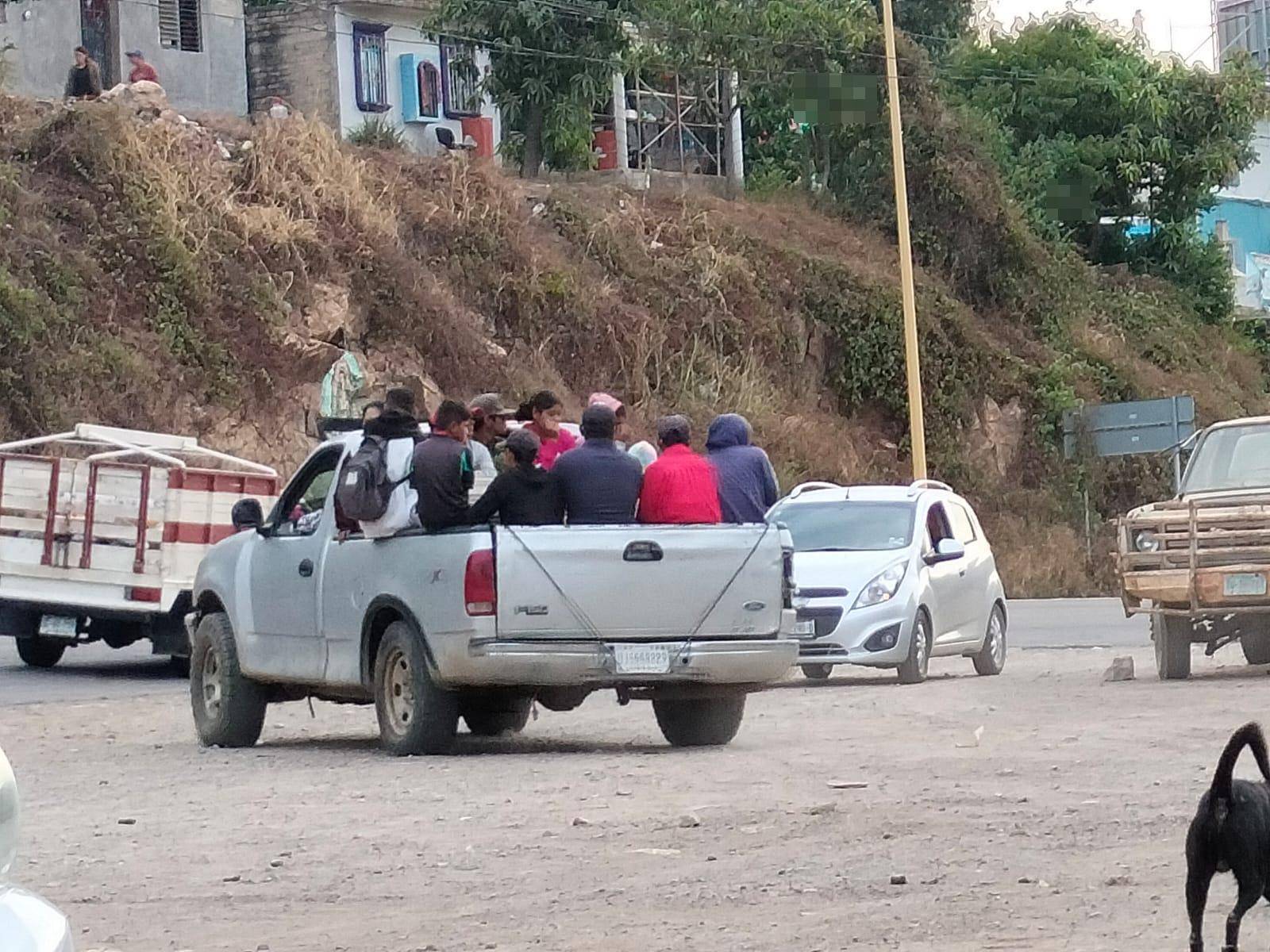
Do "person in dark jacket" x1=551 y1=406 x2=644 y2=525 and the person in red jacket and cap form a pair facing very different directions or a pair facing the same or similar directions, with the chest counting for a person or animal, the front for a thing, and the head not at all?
same or similar directions

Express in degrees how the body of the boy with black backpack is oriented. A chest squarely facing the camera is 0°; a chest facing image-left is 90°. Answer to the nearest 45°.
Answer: approximately 225°

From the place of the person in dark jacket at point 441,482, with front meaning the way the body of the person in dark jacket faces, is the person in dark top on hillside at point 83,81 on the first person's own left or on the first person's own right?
on the first person's own left

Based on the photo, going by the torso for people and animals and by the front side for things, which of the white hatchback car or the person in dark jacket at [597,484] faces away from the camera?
the person in dark jacket

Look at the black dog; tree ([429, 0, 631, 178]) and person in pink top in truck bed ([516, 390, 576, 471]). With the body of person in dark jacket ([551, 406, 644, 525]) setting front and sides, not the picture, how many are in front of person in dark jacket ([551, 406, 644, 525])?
2

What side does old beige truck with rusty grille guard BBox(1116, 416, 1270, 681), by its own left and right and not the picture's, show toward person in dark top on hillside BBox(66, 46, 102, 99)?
right

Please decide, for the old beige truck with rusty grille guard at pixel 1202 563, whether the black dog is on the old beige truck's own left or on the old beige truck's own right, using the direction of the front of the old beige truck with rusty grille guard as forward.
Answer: on the old beige truck's own left

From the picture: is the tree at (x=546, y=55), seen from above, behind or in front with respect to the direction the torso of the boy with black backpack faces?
in front

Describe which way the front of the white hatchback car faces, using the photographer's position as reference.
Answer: facing the viewer and to the left of the viewer

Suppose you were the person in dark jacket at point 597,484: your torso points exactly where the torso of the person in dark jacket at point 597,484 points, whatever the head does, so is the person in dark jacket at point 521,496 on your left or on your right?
on your left

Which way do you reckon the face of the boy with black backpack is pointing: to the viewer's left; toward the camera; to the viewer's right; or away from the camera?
away from the camera

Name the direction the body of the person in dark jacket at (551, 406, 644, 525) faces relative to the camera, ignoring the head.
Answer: away from the camera

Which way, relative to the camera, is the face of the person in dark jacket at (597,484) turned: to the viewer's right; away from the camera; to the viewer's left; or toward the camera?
away from the camera

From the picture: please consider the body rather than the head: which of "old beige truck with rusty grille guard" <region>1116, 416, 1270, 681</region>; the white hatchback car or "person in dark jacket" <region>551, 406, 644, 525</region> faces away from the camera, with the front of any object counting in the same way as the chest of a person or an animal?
the person in dark jacket

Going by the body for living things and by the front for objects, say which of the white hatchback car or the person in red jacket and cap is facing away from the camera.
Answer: the person in red jacket and cap

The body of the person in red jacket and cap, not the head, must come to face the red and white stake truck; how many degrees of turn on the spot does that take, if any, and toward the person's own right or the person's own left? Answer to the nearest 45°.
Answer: approximately 45° to the person's own left
